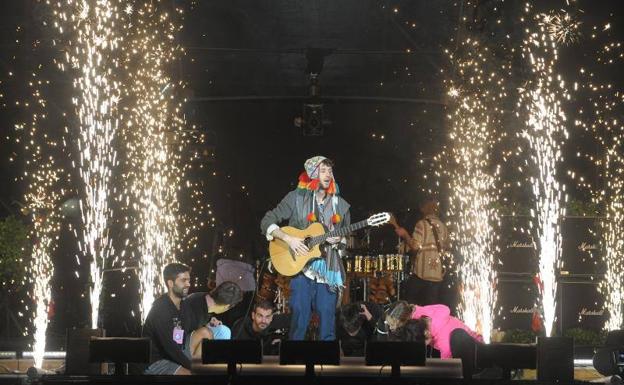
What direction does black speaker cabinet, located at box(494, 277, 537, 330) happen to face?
toward the camera

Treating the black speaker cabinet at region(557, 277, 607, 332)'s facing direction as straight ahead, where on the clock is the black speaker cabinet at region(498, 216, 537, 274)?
the black speaker cabinet at region(498, 216, 537, 274) is roughly at 3 o'clock from the black speaker cabinet at region(557, 277, 607, 332).

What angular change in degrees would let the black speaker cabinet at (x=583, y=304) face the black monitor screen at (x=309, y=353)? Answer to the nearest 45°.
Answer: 0° — it already faces it

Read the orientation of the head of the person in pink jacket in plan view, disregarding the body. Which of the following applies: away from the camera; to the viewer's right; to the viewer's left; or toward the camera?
to the viewer's left

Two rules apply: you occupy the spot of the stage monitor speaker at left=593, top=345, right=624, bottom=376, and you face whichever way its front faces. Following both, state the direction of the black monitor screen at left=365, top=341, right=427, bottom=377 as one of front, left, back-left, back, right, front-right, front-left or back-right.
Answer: back-left

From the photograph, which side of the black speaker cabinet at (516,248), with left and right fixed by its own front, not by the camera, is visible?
front

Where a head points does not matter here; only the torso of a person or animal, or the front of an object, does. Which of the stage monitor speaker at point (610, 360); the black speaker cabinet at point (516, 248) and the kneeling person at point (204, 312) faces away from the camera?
the stage monitor speaker

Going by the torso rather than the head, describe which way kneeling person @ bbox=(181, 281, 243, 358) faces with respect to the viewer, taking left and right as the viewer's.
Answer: facing to the right of the viewer

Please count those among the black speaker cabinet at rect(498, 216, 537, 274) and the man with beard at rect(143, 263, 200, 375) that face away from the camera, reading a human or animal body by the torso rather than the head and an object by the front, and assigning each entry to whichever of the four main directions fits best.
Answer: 0

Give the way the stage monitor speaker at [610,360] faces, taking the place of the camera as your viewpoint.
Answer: facing away from the viewer

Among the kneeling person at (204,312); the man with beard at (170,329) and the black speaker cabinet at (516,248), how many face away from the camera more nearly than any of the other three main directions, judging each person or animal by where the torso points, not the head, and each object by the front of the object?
0

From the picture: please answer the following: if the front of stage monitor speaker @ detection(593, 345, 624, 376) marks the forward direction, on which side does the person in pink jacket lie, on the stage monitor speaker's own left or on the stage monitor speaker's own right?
on the stage monitor speaker's own left

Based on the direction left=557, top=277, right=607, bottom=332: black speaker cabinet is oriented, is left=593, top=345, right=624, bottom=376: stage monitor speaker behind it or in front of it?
in front
